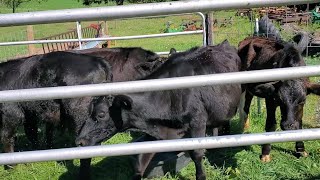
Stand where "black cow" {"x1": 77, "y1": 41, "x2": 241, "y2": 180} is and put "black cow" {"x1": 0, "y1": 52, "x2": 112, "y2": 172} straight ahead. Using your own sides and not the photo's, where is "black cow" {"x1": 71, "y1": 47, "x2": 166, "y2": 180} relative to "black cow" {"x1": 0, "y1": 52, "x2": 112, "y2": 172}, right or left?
right

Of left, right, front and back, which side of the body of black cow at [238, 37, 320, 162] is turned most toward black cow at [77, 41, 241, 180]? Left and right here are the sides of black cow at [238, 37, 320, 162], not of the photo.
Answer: right
